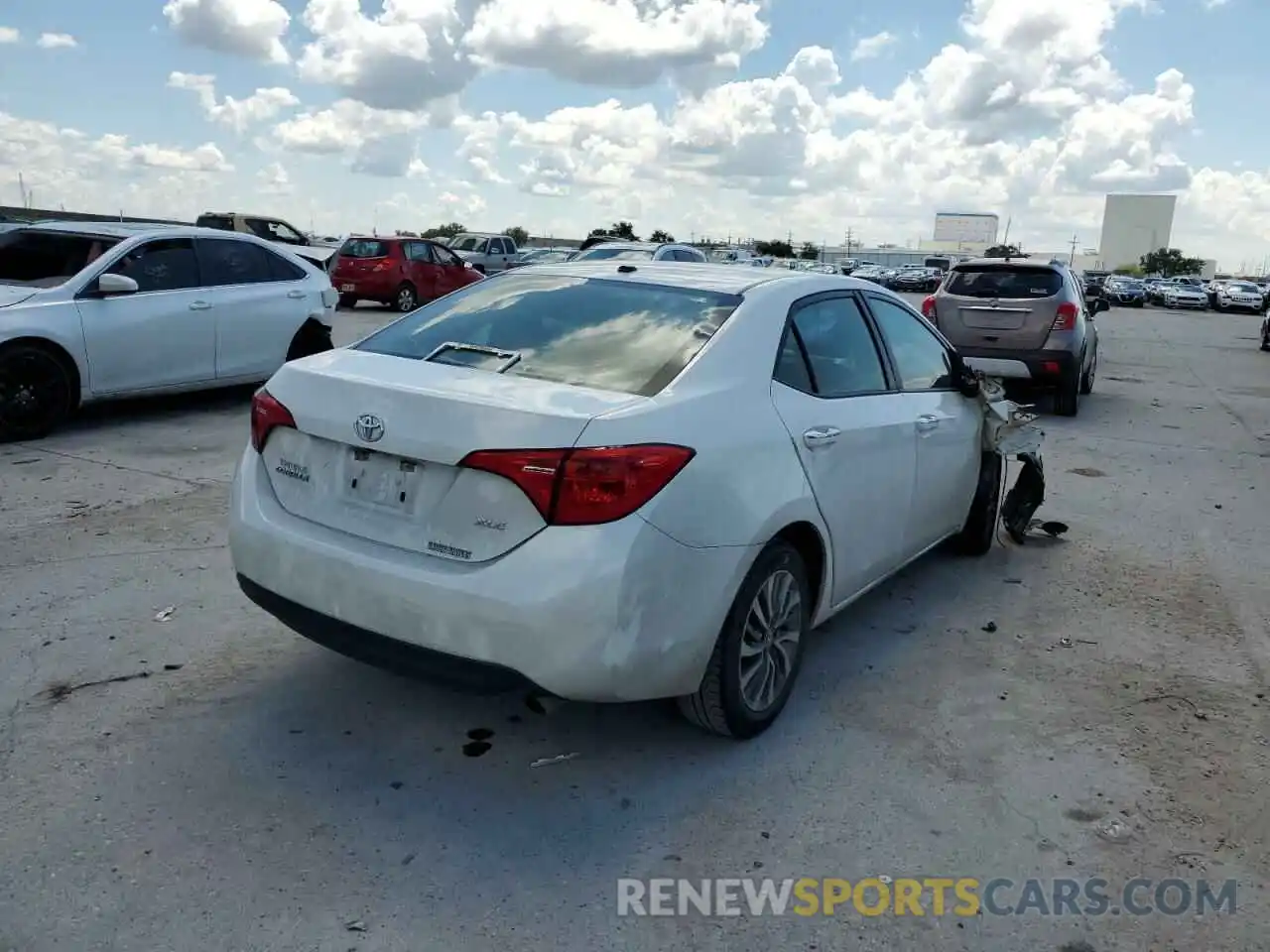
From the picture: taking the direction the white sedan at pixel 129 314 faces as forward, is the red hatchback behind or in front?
behind

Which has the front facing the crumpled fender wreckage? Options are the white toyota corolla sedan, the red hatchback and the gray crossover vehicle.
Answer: the white toyota corolla sedan

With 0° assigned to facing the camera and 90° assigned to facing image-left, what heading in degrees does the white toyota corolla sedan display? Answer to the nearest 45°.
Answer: approximately 225°

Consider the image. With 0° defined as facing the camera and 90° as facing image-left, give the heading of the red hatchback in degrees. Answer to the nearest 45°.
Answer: approximately 225°

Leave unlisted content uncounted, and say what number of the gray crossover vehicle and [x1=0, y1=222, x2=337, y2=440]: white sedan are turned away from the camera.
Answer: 1

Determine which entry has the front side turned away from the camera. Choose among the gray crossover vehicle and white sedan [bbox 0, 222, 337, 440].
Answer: the gray crossover vehicle

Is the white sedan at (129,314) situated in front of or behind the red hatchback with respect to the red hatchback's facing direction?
behind

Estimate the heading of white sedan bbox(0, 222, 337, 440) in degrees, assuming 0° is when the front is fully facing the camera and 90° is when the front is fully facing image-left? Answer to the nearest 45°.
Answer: approximately 45°

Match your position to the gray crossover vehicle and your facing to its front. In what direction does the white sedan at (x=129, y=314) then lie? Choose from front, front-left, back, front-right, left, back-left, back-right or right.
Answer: back-left

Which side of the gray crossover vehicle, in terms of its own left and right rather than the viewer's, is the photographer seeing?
back

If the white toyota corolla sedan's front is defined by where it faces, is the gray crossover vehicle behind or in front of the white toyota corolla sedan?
in front

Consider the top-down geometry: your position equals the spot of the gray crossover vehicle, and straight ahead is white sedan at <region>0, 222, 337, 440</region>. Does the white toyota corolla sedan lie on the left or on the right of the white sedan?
left
